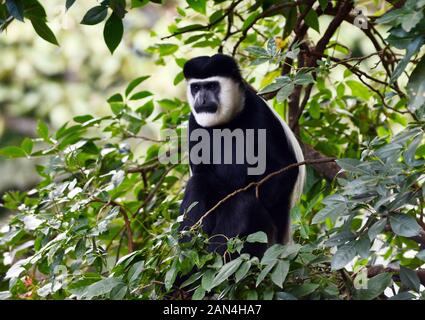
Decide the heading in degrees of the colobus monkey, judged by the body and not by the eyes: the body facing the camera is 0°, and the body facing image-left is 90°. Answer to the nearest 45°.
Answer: approximately 45°

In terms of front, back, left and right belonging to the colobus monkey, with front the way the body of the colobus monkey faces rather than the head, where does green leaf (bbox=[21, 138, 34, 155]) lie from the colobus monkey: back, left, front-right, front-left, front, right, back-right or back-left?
front-right

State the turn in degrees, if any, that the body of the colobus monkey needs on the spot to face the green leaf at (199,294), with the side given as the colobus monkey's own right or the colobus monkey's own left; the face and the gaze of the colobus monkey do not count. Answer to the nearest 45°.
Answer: approximately 45° to the colobus monkey's own left
